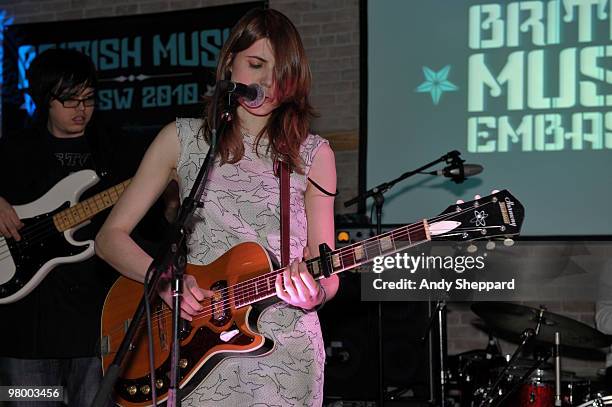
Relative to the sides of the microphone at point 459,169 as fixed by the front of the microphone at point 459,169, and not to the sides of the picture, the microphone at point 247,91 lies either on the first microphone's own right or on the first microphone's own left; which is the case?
on the first microphone's own right

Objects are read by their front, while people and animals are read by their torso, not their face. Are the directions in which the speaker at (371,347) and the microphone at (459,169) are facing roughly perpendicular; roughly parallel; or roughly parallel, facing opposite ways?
roughly perpendicular

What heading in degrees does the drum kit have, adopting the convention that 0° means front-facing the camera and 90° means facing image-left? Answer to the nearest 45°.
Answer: approximately 45°

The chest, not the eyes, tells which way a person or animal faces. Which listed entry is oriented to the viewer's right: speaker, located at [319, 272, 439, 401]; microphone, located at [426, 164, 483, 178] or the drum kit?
the microphone

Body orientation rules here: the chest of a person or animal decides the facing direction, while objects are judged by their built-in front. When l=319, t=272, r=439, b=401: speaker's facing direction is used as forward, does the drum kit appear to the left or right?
on its left

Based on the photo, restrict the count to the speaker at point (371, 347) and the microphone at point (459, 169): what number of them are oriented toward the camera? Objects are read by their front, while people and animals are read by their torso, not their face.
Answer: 1

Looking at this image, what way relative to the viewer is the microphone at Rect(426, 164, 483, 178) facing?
to the viewer's right
